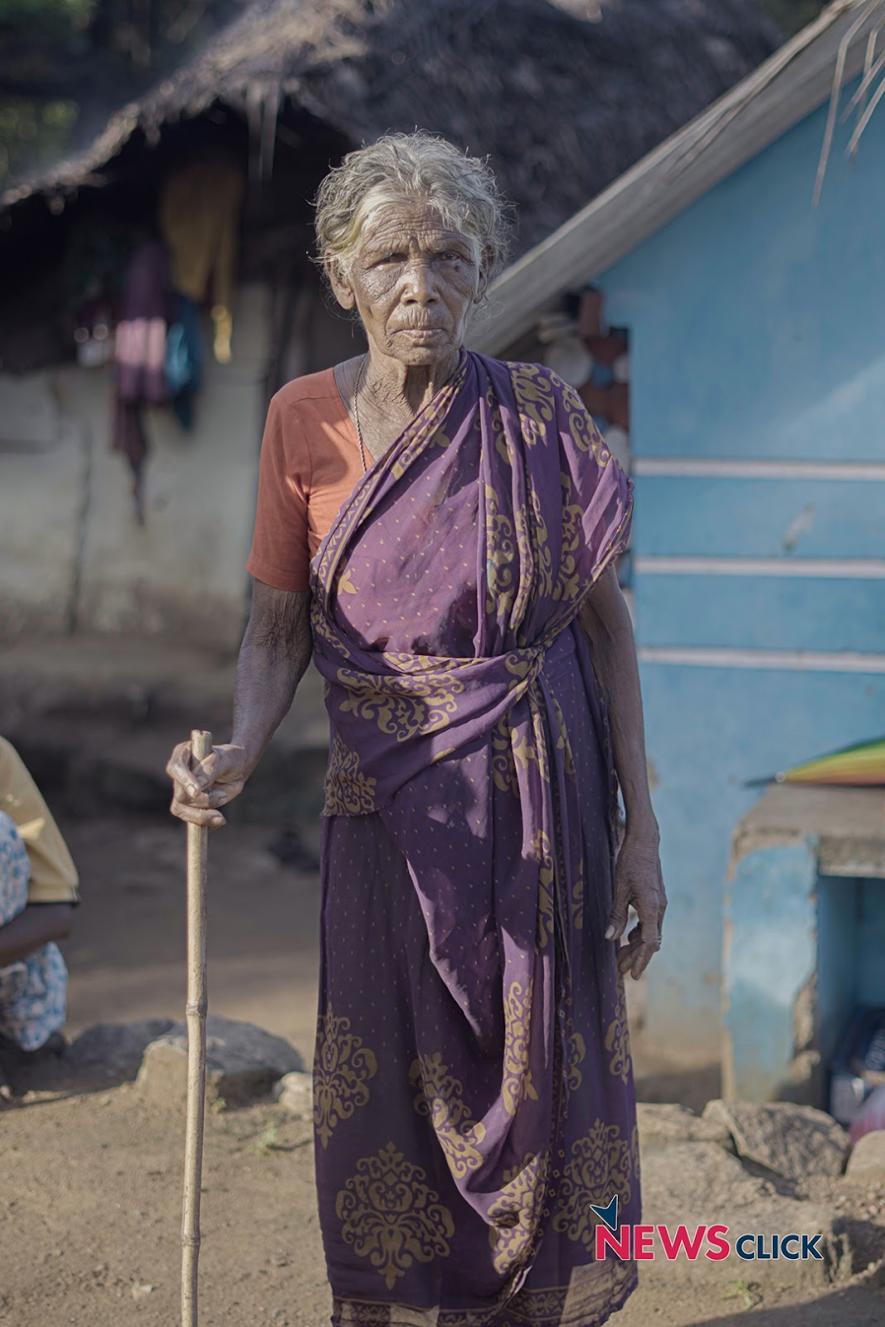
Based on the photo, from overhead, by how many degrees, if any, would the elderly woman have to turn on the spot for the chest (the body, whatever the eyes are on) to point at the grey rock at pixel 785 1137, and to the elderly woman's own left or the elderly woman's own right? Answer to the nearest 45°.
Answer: approximately 135° to the elderly woman's own left

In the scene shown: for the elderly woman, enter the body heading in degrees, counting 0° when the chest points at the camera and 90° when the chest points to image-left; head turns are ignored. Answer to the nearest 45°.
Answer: approximately 0°

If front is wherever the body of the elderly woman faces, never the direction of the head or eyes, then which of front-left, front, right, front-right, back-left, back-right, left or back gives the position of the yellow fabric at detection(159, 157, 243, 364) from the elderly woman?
back

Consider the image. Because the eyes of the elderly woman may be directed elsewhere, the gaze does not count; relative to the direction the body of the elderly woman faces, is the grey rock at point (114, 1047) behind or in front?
behind

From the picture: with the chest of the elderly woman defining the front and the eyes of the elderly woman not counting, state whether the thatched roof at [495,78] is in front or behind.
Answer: behind

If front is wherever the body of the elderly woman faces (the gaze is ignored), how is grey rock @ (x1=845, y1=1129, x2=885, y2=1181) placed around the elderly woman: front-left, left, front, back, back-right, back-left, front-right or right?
back-left

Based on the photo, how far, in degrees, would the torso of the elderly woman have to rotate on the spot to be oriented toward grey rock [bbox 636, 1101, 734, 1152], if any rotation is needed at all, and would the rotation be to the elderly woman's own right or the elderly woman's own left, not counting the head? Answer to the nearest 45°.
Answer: approximately 135° to the elderly woman's own left

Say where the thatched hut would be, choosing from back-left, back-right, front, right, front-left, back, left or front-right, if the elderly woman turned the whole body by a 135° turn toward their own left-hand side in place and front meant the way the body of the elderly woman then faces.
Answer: front-left
